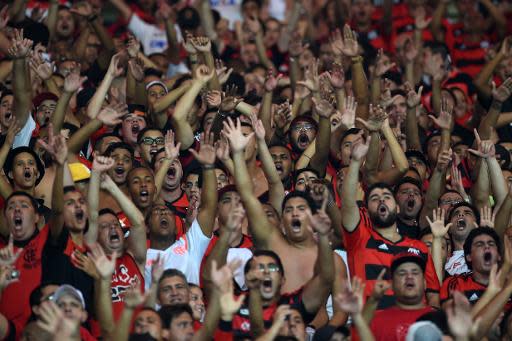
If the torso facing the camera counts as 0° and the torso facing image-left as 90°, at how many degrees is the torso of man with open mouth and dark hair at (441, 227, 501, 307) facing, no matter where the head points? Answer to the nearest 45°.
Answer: approximately 315°

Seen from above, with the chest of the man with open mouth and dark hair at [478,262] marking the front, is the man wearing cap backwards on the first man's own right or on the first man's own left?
on the first man's own right

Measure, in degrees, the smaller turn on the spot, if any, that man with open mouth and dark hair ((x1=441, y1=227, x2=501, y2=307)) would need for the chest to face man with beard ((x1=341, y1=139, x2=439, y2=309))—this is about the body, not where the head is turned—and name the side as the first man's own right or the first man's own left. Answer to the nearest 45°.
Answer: approximately 135° to the first man's own right

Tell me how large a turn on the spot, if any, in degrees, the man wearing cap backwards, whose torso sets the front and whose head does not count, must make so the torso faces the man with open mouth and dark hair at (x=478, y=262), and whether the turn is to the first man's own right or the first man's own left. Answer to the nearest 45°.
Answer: approximately 135° to the first man's own left

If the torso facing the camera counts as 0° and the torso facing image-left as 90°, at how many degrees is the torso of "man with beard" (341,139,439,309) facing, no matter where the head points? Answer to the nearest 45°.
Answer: approximately 0°
